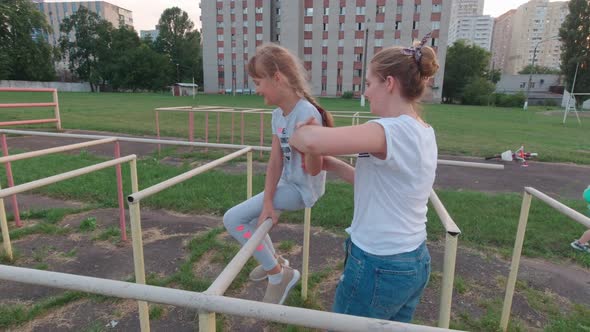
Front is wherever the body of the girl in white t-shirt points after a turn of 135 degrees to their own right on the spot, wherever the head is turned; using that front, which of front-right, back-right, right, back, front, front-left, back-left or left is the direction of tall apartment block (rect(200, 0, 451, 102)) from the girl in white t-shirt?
left

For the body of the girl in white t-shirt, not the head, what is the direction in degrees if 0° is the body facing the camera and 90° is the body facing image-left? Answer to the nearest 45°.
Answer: approximately 135°

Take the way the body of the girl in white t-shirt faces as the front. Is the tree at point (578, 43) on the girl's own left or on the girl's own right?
on the girl's own right

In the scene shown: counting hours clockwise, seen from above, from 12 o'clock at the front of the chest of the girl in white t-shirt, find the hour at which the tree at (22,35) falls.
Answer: The tree is roughly at 12 o'clock from the girl in white t-shirt.

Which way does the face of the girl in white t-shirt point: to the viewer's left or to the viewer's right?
to the viewer's left

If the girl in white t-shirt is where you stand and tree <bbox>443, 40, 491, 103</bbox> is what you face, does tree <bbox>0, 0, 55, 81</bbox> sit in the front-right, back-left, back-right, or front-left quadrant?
front-left

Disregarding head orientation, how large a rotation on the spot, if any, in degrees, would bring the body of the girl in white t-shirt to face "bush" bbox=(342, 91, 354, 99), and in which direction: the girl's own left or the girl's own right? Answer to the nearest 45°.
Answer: approximately 45° to the girl's own right

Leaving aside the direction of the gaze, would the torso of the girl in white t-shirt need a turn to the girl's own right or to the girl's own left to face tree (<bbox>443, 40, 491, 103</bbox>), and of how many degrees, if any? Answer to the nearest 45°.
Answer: approximately 45° to the girl's own right

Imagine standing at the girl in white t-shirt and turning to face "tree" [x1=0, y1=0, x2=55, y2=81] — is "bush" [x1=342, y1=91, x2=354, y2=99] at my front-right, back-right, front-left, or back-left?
front-right

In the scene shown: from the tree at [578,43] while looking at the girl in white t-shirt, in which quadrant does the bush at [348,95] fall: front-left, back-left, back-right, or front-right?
front-right
